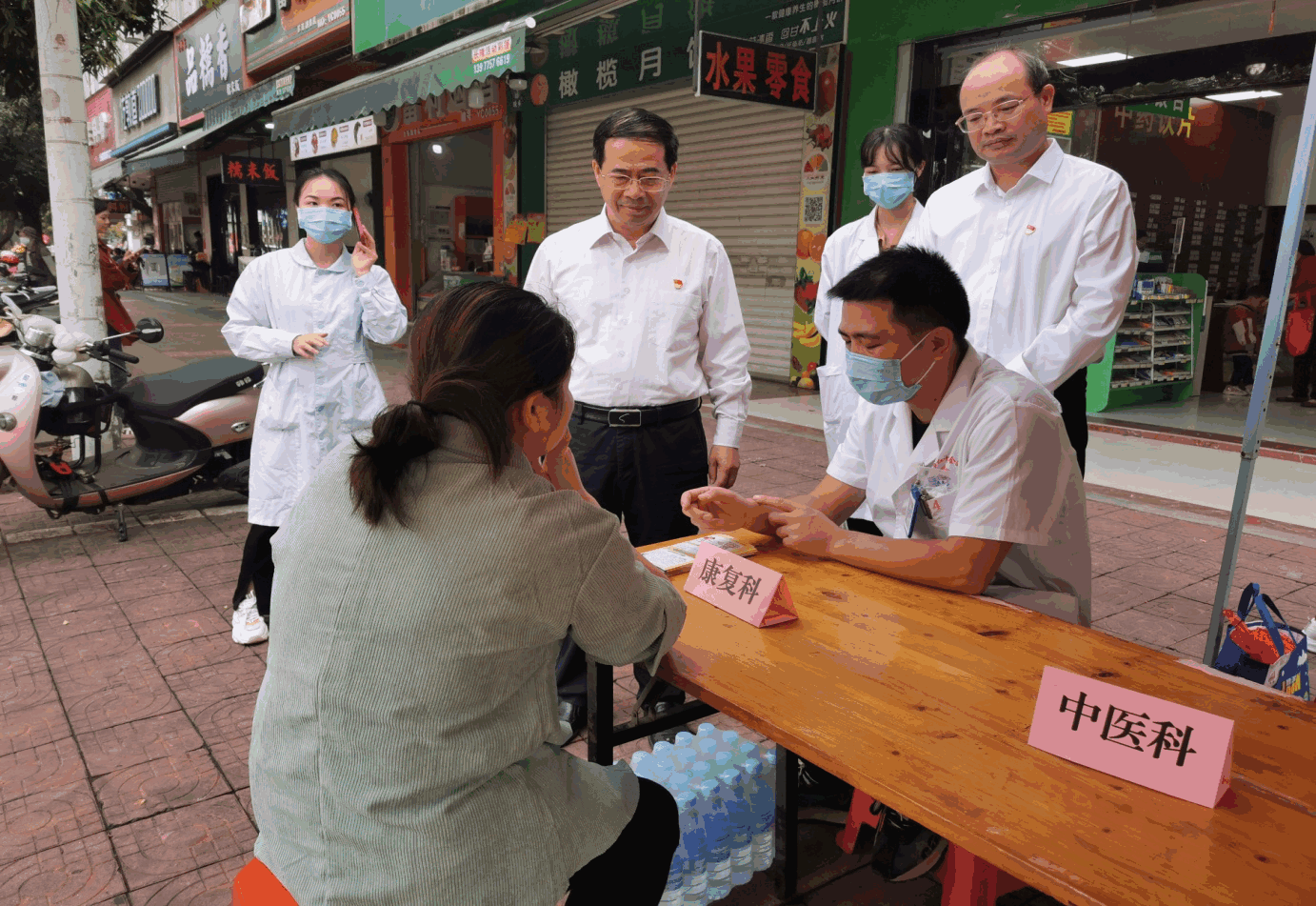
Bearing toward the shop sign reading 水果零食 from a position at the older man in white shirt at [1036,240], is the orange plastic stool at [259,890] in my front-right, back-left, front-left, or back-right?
back-left

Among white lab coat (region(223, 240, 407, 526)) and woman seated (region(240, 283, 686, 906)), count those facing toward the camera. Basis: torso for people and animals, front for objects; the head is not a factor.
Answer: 1

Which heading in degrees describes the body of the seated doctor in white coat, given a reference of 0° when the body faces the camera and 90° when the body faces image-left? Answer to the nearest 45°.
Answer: approximately 45°

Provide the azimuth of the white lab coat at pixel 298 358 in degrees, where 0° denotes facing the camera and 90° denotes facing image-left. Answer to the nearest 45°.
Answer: approximately 0°

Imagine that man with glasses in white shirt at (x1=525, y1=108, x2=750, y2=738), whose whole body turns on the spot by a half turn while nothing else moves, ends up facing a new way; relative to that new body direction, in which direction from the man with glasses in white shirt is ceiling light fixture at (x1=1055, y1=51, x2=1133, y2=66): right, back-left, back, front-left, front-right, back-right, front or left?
front-right

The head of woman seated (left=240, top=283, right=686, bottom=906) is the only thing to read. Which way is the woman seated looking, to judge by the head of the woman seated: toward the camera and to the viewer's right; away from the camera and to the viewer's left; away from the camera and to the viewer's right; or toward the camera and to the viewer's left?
away from the camera and to the viewer's right

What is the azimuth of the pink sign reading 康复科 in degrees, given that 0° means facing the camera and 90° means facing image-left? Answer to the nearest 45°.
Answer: approximately 45°

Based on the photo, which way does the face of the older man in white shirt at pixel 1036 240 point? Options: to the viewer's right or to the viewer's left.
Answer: to the viewer's left

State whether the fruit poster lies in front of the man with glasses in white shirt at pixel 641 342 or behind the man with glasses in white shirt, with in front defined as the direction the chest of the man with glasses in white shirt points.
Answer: behind

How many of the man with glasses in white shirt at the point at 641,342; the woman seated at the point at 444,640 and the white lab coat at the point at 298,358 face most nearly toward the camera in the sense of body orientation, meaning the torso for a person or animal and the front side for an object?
2
